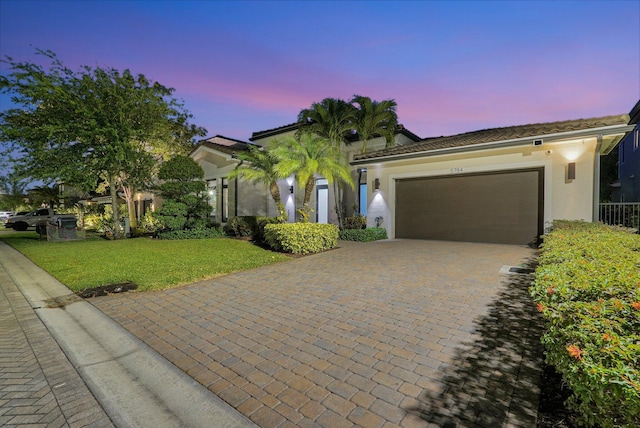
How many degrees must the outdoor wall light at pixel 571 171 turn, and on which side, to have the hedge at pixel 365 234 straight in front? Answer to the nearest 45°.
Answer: approximately 90° to its right

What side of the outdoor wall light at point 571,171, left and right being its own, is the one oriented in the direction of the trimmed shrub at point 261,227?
right

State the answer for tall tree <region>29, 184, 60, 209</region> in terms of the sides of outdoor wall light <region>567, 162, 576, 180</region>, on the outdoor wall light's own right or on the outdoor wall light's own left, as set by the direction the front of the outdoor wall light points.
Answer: on the outdoor wall light's own right

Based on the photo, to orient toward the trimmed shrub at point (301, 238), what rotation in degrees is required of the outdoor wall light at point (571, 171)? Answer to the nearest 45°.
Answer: approximately 45° to its right

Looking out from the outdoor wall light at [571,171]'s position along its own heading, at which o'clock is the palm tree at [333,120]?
The palm tree is roughly at 3 o'clock from the outdoor wall light.

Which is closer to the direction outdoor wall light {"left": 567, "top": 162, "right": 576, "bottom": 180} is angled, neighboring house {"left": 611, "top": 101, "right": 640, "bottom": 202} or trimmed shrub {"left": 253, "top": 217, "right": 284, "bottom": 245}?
the trimmed shrub

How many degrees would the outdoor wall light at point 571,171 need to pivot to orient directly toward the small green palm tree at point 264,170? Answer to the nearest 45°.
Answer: approximately 90° to its right

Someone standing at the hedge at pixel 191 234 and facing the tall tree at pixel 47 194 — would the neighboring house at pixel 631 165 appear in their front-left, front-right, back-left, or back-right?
back-right

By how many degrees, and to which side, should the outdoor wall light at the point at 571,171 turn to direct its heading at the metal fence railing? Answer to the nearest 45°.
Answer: approximately 135° to its left
